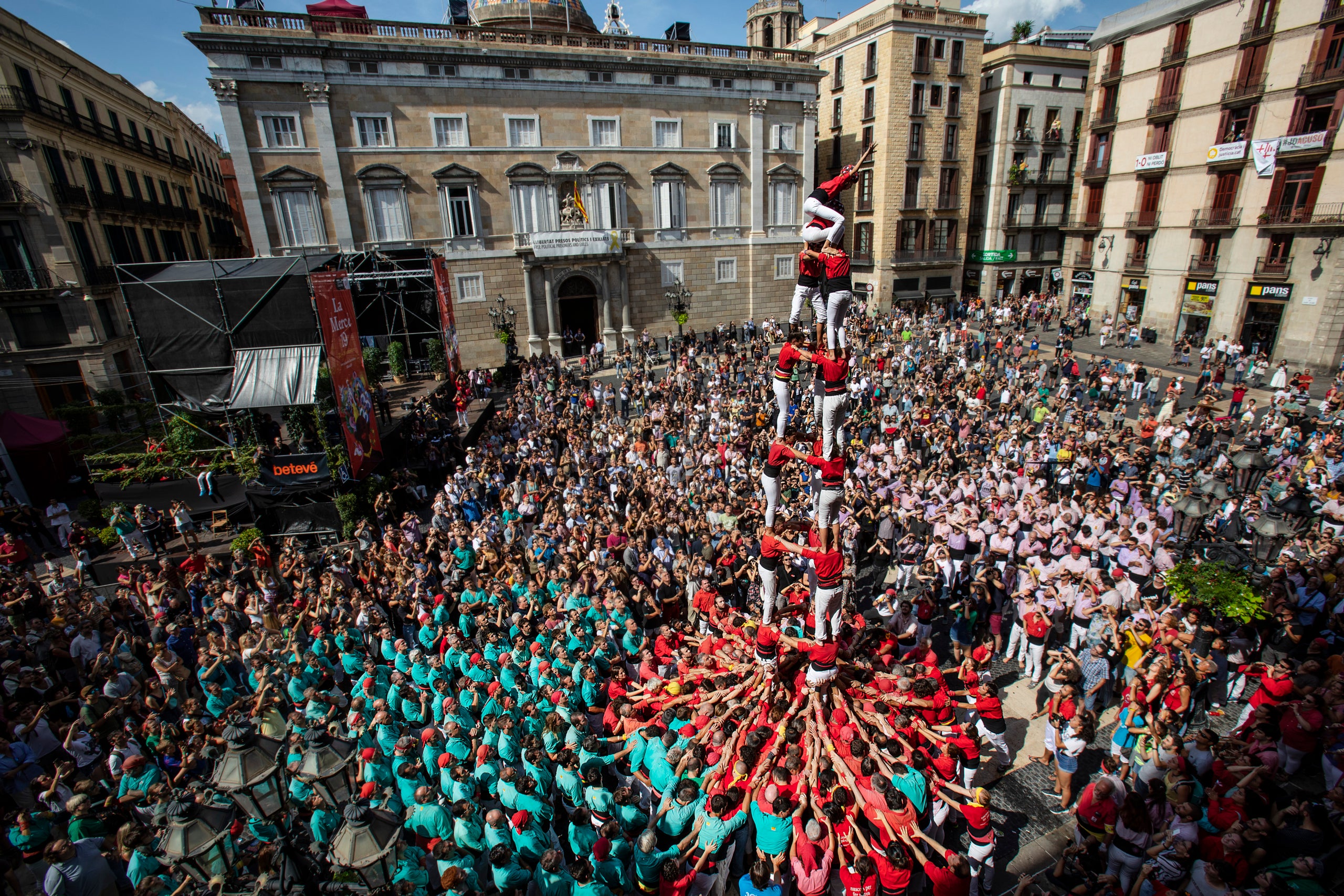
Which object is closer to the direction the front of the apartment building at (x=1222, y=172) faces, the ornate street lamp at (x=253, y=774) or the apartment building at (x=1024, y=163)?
the ornate street lamp

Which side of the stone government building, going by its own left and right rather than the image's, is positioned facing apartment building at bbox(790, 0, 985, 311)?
left

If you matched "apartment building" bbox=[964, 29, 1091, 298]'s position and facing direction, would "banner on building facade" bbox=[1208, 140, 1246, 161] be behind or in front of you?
in front

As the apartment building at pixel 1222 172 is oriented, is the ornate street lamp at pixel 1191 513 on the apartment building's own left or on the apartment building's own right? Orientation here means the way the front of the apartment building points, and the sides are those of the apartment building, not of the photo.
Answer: on the apartment building's own left

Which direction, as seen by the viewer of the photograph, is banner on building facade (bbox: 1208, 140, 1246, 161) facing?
facing the viewer and to the left of the viewer

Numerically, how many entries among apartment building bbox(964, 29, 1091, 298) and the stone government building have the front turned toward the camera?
2

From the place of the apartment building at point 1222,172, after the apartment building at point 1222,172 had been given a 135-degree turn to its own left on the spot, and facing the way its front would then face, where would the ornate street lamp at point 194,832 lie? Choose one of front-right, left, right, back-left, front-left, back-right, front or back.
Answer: right

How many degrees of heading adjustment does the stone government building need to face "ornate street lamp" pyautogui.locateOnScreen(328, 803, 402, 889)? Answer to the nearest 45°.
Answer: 0° — it already faces it

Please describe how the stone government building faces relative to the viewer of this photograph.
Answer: facing the viewer

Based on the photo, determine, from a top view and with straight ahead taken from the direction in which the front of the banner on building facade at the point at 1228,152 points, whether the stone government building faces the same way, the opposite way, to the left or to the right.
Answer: to the left

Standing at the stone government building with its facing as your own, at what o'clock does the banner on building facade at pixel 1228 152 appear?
The banner on building facade is roughly at 10 o'clock from the stone government building.

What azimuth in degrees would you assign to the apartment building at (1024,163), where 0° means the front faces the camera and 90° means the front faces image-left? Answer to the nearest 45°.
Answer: approximately 0°

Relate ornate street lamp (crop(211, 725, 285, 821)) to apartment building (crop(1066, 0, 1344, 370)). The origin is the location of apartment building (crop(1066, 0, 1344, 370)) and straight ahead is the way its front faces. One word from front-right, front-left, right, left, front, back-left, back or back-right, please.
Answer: front-left

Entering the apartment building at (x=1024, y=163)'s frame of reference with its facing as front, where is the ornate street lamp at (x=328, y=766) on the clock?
The ornate street lamp is roughly at 12 o'clock from the apartment building.

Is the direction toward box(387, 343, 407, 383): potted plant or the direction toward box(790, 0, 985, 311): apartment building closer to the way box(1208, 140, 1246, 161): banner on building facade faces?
the potted plant

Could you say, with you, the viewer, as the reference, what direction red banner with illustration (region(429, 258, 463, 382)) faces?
facing the viewer and to the right of the viewer

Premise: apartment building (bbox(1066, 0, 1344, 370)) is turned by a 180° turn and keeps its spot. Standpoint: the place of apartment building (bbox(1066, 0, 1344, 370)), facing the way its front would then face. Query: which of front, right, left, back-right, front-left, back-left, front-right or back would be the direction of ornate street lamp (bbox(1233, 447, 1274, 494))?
back-right

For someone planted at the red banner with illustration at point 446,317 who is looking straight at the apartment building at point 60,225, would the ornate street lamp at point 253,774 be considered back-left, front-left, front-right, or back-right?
back-left

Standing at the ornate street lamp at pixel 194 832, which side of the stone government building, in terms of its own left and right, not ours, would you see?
front

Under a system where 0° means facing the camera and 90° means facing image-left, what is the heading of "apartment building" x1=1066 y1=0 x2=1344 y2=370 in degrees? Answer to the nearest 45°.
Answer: approximately 45°
